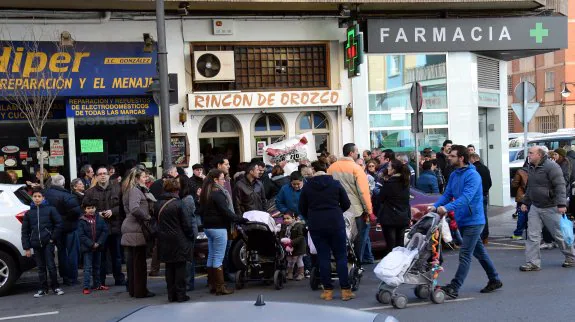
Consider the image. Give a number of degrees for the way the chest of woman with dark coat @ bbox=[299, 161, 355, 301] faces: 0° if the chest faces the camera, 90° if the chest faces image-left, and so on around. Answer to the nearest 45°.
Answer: approximately 180°

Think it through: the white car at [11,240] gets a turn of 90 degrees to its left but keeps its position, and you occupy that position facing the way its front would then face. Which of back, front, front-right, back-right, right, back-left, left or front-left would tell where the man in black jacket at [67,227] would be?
left

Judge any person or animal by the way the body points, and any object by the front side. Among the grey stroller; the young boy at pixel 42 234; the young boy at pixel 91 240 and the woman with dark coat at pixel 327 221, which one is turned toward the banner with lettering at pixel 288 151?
the woman with dark coat

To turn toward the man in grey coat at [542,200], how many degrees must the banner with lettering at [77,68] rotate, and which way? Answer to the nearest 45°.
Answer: approximately 45° to its left

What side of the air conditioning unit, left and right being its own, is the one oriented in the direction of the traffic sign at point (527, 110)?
left

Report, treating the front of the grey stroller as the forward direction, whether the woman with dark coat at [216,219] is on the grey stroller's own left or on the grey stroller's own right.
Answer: on the grey stroller's own right

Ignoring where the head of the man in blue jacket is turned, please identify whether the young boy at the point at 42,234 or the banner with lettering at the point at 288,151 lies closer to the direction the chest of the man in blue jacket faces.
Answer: the young boy

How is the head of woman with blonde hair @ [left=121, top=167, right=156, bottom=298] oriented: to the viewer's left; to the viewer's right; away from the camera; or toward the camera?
to the viewer's right

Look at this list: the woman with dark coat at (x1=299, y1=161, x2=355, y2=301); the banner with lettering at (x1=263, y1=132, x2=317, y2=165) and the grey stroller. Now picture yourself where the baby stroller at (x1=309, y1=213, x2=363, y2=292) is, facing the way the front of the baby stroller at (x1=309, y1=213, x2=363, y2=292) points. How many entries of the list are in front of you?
1

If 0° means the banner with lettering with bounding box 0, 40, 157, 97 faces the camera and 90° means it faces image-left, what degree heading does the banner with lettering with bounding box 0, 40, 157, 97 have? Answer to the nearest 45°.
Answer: approximately 0°
